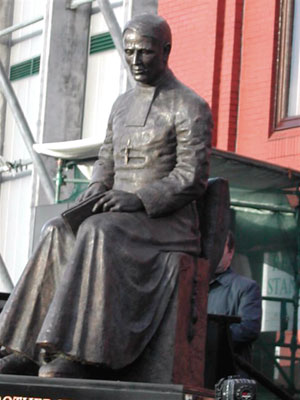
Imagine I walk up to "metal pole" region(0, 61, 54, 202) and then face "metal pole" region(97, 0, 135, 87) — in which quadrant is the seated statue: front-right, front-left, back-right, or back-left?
front-right

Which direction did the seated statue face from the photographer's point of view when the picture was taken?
facing the viewer and to the left of the viewer

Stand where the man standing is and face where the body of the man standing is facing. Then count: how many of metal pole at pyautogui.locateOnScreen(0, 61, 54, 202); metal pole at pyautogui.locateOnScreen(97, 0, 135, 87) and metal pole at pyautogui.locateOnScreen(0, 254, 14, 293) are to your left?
0

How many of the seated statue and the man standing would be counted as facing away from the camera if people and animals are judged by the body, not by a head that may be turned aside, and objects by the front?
0

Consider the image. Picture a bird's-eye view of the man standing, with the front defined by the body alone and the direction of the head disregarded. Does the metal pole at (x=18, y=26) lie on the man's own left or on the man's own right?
on the man's own right

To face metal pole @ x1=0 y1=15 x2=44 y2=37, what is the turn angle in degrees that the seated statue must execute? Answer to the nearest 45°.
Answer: approximately 135° to its right

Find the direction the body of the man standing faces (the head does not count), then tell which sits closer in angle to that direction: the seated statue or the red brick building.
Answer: the seated statue

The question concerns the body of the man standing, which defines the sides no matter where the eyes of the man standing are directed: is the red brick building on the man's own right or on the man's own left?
on the man's own right
